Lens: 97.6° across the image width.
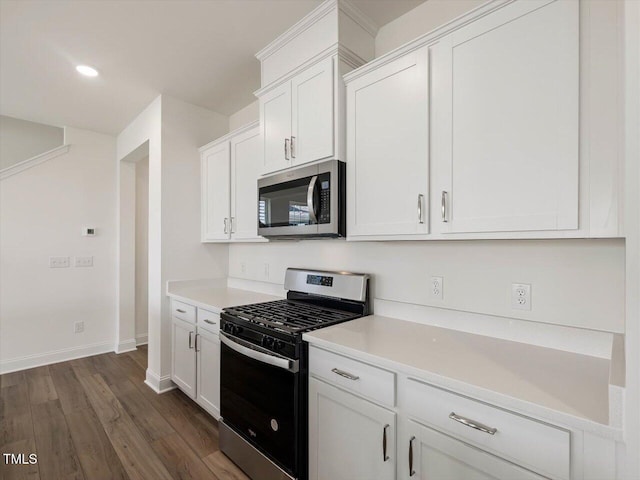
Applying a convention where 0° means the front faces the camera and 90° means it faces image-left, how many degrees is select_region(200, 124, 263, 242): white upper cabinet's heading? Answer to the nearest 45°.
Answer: approximately 45°

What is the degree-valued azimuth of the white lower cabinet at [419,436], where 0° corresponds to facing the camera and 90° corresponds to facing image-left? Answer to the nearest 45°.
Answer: approximately 45°

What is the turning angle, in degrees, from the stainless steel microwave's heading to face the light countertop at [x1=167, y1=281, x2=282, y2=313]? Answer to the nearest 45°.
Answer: approximately 90° to its right

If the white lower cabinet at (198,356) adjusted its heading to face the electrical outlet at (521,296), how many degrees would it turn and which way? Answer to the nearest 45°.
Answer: approximately 90° to its left

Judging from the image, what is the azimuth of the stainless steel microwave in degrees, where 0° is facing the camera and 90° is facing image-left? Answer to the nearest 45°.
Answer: approximately 45°
